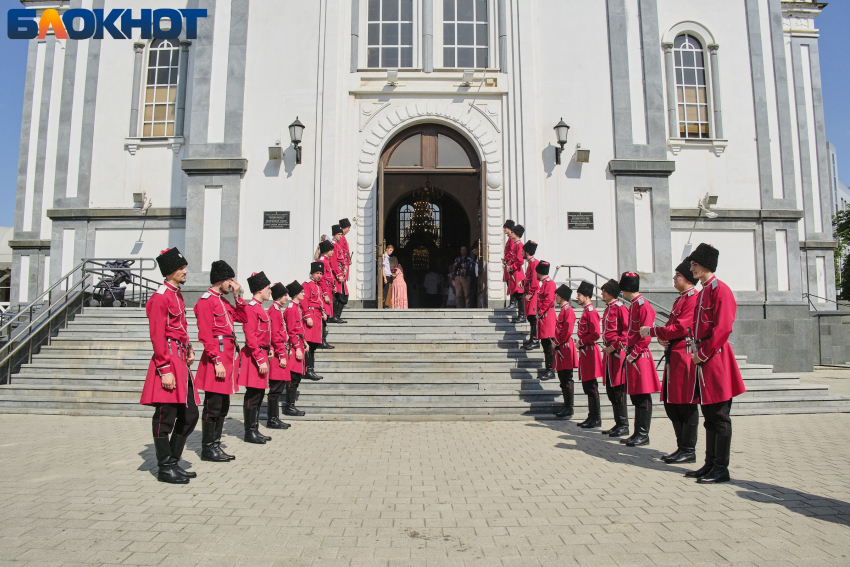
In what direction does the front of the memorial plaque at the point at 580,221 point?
toward the camera

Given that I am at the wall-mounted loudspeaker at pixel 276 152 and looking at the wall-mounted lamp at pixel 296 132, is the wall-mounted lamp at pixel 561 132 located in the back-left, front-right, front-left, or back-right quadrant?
front-left

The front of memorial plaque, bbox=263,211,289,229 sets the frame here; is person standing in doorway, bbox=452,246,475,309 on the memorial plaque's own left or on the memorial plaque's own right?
on the memorial plaque's own left

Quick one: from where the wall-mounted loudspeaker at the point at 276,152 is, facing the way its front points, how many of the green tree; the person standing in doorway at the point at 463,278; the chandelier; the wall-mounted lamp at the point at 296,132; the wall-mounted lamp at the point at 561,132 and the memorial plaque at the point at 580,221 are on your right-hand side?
0

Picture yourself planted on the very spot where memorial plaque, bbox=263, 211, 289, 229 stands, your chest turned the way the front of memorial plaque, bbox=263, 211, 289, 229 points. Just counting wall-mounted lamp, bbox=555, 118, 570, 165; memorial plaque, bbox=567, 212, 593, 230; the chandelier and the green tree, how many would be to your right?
0

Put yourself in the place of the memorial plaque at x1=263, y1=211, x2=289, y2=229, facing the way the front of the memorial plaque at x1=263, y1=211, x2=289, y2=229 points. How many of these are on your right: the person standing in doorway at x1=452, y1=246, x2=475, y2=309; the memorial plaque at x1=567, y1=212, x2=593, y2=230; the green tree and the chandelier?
0

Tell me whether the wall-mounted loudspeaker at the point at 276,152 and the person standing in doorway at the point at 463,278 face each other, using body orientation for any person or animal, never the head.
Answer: no

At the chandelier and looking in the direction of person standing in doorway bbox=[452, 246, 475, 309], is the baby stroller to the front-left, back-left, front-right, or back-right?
front-right

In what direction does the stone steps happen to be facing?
toward the camera

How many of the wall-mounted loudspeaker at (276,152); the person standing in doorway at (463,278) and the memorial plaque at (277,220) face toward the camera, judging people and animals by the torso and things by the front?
3

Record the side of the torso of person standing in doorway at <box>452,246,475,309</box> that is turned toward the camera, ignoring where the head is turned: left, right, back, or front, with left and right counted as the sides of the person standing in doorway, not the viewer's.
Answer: front

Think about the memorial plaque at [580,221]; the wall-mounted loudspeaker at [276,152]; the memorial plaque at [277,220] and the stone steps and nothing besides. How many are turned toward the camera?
4

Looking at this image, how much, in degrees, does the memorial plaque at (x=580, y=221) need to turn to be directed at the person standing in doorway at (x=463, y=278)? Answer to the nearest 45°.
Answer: approximately 90° to its right

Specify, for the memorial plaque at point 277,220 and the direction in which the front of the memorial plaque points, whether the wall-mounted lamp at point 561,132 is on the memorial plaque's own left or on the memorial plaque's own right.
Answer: on the memorial plaque's own left
